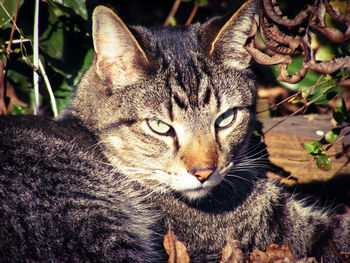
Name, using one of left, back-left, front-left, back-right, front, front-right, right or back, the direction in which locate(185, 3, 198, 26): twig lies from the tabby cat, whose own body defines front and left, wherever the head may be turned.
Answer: back-left

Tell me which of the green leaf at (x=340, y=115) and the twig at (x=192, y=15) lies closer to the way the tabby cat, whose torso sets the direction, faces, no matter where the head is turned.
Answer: the green leaf

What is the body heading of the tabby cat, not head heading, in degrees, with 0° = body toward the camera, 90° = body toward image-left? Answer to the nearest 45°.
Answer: approximately 315°

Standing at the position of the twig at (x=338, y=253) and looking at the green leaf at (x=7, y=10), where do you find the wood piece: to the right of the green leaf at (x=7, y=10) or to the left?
right

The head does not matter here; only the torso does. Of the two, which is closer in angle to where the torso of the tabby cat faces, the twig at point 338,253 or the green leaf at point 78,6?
the twig

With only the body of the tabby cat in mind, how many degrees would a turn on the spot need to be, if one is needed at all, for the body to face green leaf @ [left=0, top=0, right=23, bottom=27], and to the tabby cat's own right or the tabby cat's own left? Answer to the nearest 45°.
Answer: approximately 180°

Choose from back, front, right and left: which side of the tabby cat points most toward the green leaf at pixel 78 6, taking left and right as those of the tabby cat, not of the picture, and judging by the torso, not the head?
left

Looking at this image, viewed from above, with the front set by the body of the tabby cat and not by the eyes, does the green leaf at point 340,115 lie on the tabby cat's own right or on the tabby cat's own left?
on the tabby cat's own left
